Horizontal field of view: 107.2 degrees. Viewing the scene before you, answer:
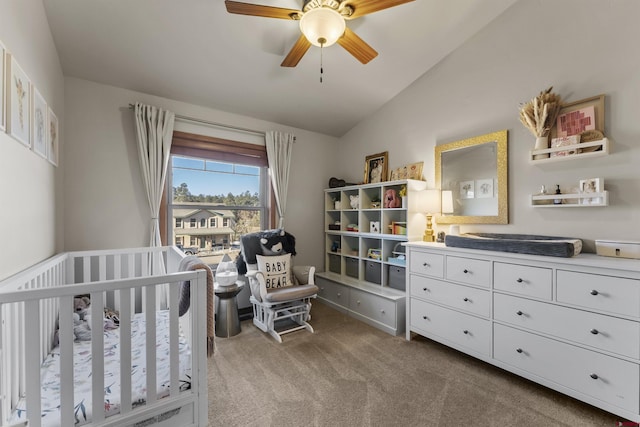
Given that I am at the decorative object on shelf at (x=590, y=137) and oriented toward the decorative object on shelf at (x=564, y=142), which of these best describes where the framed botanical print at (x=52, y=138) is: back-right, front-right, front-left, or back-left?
front-left

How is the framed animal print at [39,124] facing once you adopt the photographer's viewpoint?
facing to the right of the viewer

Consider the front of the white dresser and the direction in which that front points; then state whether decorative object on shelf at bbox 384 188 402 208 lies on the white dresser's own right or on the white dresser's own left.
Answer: on the white dresser's own right

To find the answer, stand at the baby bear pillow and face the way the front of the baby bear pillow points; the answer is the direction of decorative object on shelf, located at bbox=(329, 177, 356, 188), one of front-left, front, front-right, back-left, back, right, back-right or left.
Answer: back-left

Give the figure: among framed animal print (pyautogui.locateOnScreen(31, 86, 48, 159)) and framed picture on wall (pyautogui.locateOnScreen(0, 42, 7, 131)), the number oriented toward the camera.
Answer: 0

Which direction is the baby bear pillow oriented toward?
toward the camera

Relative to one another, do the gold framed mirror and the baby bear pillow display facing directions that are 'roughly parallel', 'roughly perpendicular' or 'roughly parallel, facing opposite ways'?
roughly perpendicular

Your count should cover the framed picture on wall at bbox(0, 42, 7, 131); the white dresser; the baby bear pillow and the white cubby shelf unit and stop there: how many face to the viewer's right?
1

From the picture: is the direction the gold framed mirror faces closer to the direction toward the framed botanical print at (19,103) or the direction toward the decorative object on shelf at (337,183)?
the framed botanical print

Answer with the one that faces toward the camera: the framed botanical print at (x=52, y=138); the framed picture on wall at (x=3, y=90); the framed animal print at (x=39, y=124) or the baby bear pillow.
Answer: the baby bear pillow

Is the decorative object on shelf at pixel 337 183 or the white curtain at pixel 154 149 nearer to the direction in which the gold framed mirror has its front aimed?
the white curtain

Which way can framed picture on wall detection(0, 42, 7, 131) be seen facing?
to the viewer's right

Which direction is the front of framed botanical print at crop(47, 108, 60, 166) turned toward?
to the viewer's right

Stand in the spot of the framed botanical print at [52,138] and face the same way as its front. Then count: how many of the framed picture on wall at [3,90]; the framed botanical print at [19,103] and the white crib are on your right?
3

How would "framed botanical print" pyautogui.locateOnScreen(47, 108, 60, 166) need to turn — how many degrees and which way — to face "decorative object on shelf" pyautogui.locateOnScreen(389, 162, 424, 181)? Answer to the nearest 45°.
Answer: approximately 45° to its right

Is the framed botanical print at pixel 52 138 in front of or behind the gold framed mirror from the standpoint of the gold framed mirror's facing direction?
in front

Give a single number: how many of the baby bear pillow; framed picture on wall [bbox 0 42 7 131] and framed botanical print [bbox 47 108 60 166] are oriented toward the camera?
1

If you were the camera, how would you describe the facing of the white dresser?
facing the viewer and to the left of the viewer
